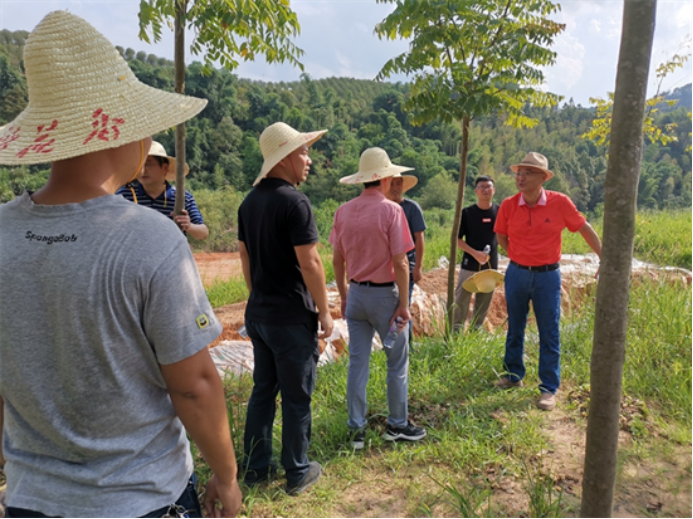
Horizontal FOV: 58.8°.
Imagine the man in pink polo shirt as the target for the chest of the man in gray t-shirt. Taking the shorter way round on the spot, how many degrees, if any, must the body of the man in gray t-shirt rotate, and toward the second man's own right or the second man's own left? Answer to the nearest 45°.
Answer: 0° — they already face them

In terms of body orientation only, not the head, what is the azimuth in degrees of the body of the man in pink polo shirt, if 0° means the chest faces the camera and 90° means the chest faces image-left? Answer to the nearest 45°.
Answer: approximately 225°

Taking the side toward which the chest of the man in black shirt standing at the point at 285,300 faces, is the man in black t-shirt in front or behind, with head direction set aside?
in front

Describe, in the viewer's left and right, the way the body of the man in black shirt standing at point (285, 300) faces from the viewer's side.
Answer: facing away from the viewer and to the right of the viewer

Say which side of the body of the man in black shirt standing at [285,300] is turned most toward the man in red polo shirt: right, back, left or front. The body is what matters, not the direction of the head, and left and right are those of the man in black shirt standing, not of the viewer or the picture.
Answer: front

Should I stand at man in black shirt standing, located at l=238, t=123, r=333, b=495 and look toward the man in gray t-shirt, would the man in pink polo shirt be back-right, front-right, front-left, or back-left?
back-left

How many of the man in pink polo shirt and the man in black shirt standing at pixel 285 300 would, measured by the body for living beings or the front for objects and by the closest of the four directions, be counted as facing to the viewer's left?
0

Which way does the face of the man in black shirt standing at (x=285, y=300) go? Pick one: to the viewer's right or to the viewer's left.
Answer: to the viewer's right

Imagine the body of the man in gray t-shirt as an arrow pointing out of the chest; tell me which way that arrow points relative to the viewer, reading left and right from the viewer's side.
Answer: facing away from the viewer and to the right of the viewer

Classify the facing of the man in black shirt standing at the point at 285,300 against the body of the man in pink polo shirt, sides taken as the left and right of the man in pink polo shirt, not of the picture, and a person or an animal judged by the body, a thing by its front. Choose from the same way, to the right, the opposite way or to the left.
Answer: the same way

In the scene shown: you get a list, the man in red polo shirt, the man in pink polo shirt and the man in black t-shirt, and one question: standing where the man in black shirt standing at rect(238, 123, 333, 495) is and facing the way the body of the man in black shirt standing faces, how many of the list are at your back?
0

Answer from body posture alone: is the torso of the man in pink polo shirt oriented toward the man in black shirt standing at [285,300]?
no

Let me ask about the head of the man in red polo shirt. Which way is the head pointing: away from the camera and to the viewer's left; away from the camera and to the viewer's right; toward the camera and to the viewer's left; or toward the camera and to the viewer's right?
toward the camera and to the viewer's left

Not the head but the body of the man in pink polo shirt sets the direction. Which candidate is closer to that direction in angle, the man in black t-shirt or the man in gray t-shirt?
the man in black t-shirt

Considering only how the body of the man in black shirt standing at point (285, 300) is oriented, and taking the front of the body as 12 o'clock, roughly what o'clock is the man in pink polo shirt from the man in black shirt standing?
The man in pink polo shirt is roughly at 12 o'clock from the man in black shirt standing.

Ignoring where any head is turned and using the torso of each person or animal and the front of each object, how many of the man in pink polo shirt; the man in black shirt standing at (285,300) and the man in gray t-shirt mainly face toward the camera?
0

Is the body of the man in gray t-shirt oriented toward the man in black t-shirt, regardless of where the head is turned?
yes
